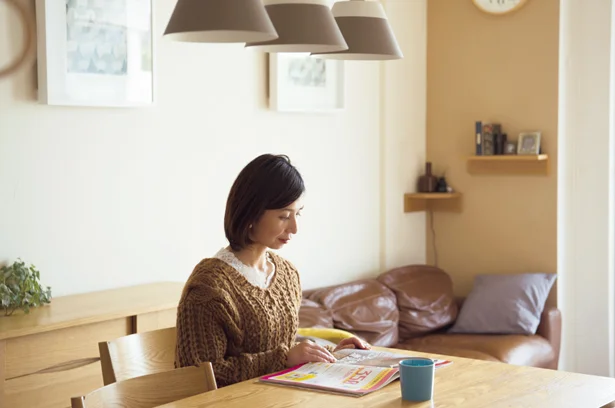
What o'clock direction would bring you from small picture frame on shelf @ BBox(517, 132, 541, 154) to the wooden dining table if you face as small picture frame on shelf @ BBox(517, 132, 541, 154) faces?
The wooden dining table is roughly at 12 o'clock from the small picture frame on shelf.

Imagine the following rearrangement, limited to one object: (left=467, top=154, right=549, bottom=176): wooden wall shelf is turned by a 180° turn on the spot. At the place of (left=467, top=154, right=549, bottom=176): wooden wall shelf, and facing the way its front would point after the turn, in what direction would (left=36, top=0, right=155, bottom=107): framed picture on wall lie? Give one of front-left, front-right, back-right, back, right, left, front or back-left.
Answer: back-left

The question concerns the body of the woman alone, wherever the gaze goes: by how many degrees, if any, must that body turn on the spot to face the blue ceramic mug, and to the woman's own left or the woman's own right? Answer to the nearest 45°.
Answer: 0° — they already face it

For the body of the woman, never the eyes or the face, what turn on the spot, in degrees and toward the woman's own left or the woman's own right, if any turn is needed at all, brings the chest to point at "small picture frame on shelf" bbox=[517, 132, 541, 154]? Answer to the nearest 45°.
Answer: approximately 90° to the woman's own left

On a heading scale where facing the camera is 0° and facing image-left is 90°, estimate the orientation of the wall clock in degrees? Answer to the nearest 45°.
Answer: approximately 0°

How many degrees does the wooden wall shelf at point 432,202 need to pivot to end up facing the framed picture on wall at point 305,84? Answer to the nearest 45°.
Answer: approximately 45° to its right
